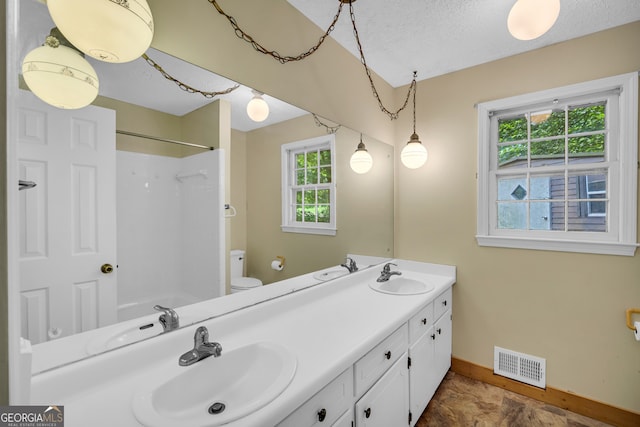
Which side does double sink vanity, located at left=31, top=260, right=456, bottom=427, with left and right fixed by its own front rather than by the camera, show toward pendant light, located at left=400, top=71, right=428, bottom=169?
left

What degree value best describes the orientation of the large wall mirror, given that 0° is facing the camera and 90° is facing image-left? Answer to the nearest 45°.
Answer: approximately 315°

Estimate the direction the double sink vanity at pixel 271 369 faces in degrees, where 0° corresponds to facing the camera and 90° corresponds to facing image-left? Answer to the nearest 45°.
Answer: approximately 315°

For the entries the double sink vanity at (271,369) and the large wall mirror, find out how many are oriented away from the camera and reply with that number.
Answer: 0

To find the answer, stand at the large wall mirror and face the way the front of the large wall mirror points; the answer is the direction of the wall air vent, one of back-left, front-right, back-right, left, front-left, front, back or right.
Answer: front-left

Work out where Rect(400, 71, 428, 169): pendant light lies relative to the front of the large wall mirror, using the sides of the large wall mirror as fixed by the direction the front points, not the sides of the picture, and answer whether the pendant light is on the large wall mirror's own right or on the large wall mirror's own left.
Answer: on the large wall mirror's own left

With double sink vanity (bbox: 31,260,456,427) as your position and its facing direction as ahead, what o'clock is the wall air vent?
The wall air vent is roughly at 10 o'clock from the double sink vanity.
